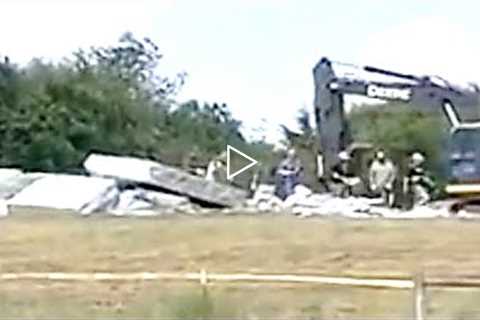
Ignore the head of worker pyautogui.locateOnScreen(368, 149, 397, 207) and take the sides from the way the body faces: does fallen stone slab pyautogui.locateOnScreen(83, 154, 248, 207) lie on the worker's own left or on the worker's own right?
on the worker's own right

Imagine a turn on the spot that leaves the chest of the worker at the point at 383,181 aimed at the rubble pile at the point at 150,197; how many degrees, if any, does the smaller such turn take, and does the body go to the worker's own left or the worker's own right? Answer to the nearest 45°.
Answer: approximately 45° to the worker's own right

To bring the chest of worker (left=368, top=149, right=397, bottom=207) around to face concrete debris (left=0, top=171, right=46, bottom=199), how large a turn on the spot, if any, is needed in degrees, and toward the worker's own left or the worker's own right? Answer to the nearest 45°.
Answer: approximately 45° to the worker's own right

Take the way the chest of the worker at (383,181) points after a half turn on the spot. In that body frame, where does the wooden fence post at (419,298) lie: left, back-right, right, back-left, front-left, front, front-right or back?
back

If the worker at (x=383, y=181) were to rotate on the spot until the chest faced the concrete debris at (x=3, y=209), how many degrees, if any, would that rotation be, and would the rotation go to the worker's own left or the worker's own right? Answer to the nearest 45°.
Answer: approximately 45° to the worker's own right

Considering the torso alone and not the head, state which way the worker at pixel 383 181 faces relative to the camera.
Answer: toward the camera

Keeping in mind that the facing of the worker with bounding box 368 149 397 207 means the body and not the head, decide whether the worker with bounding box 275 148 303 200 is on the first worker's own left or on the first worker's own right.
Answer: on the first worker's own right
